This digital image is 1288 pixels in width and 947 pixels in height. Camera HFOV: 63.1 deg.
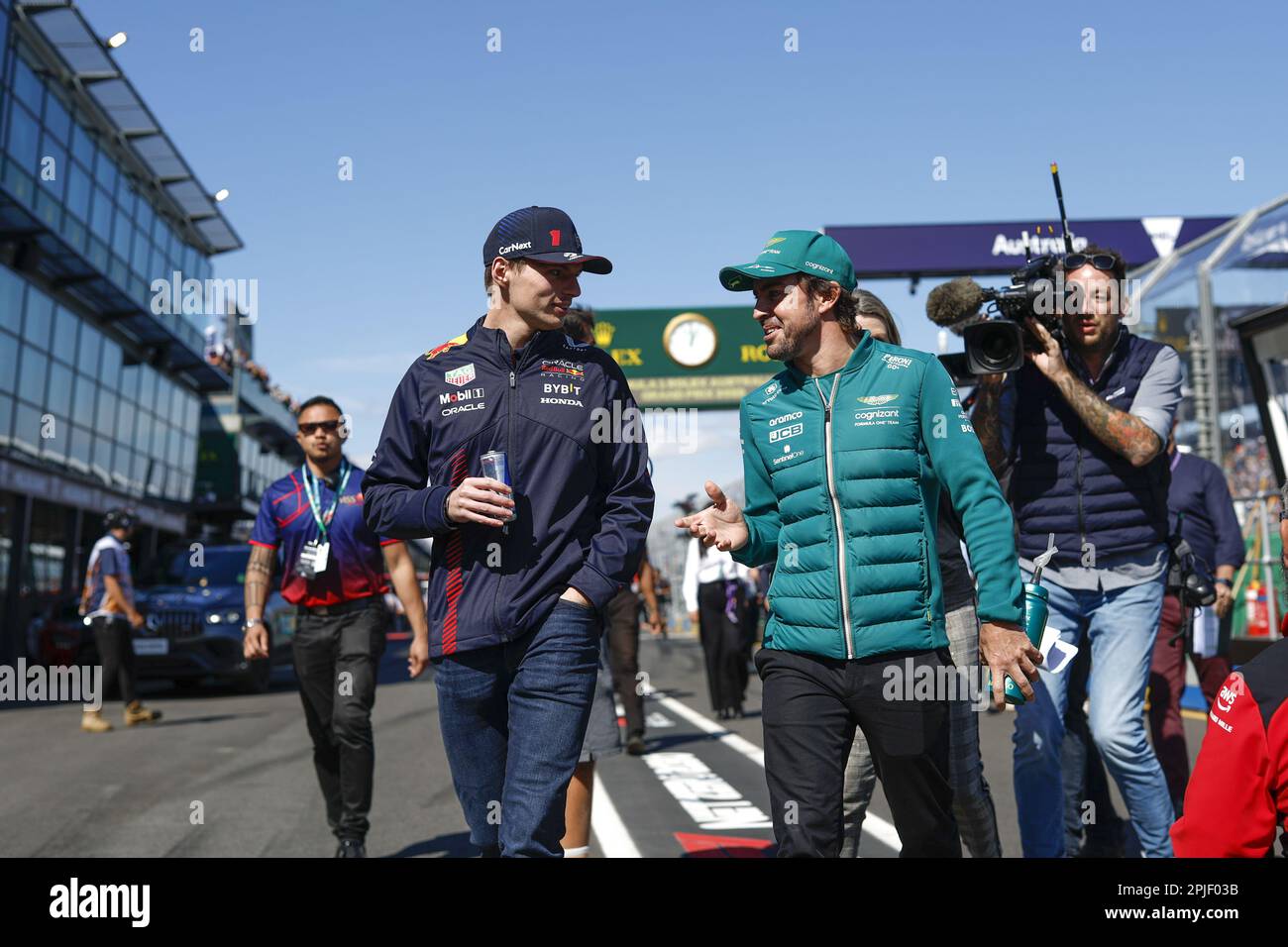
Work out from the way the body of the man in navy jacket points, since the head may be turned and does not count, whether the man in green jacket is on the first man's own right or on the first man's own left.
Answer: on the first man's own left

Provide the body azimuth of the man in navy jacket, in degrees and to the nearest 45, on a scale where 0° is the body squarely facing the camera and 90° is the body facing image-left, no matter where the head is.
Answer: approximately 0°

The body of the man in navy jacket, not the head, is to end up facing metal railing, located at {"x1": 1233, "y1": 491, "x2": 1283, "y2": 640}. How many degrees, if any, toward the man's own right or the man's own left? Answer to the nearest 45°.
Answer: approximately 135° to the man's own left

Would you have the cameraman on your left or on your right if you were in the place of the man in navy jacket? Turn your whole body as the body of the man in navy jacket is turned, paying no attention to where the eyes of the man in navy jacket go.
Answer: on your left

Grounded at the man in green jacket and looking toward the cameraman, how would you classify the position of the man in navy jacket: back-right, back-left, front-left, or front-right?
back-left

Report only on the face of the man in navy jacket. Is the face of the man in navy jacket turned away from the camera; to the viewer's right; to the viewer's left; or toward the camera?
to the viewer's right

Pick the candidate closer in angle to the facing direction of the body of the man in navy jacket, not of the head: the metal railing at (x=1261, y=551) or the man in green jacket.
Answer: the man in green jacket
